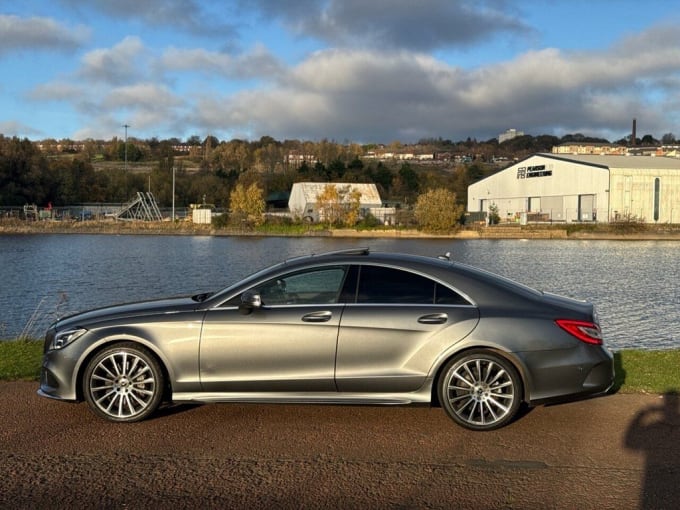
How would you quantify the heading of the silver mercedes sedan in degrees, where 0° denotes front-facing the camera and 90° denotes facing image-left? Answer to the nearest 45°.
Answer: approximately 90°
